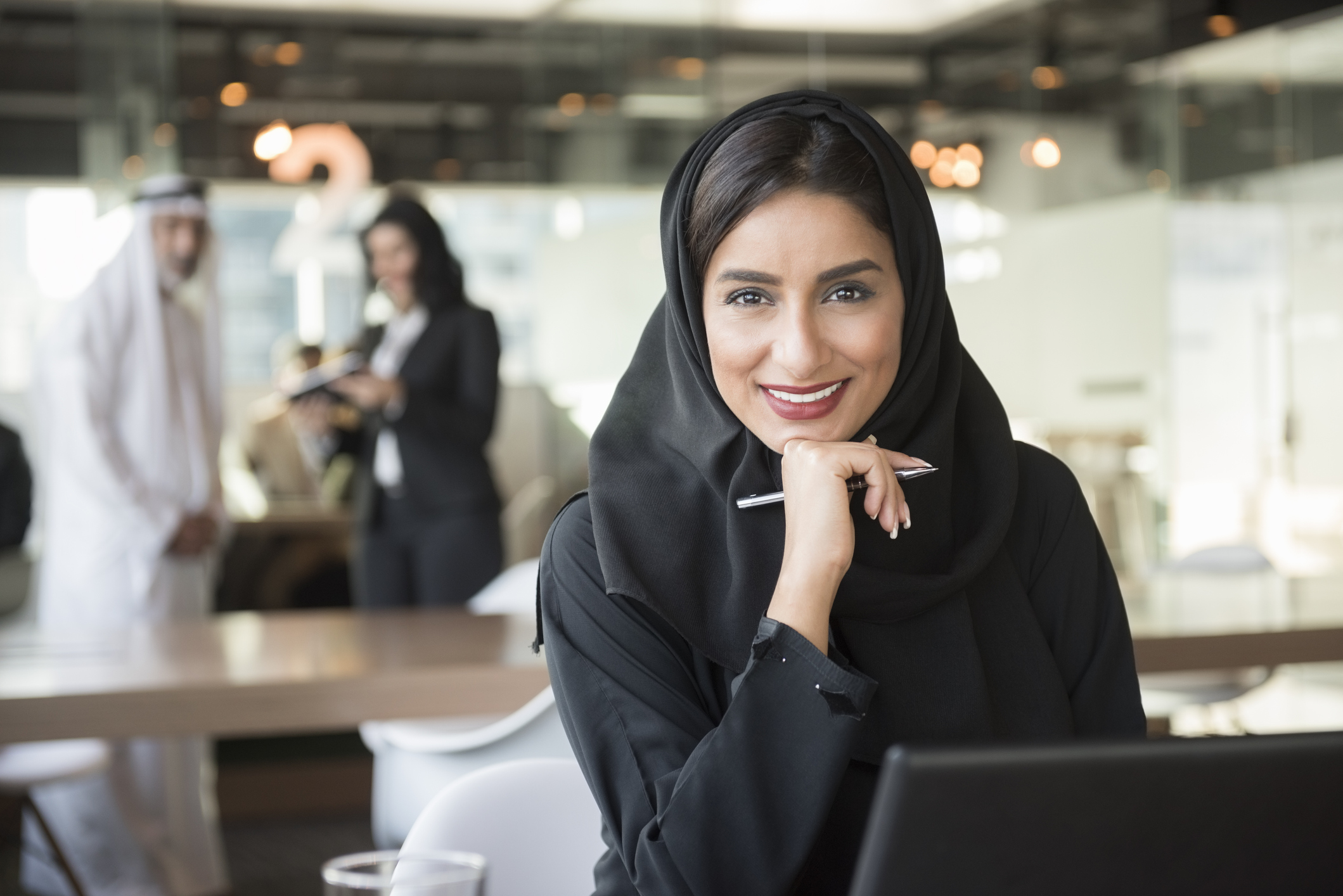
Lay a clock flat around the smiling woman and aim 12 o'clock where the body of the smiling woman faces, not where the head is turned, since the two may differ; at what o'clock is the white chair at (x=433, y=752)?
The white chair is roughly at 5 o'clock from the smiling woman.

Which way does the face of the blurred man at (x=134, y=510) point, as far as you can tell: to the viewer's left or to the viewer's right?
to the viewer's right

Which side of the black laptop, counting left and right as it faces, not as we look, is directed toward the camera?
back

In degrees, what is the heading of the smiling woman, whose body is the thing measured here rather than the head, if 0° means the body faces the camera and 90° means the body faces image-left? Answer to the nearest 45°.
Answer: approximately 0°

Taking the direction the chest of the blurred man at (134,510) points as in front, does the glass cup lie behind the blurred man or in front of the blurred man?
in front

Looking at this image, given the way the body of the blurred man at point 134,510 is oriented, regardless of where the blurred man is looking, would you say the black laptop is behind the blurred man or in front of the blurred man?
in front
